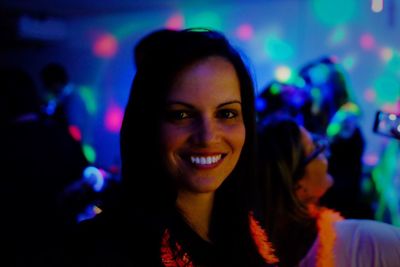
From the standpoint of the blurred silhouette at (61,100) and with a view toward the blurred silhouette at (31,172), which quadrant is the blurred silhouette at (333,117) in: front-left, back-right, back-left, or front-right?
front-left

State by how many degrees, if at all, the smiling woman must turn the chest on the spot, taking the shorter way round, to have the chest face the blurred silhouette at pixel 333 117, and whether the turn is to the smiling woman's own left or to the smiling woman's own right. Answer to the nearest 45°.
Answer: approximately 90° to the smiling woman's own left

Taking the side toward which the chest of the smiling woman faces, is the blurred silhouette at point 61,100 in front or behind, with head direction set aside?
behind

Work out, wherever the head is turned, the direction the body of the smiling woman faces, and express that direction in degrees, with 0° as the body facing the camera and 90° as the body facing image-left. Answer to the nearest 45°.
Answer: approximately 315°

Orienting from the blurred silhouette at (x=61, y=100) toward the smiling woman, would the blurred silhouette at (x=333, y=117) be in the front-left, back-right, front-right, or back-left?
front-left

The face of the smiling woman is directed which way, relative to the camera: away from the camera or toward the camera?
toward the camera
